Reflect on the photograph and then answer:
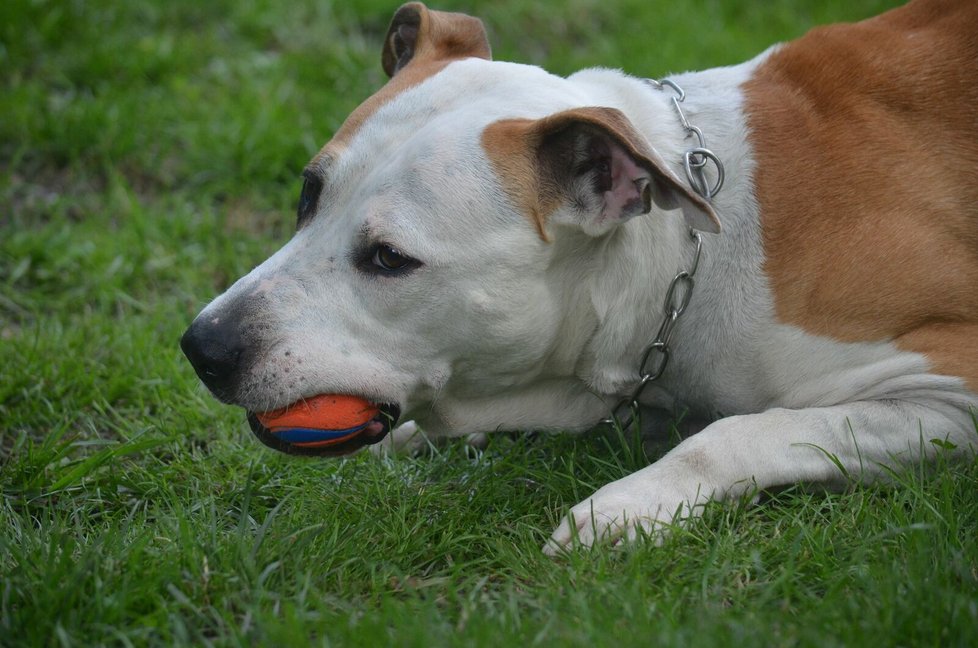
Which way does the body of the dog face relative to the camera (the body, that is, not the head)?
to the viewer's left
